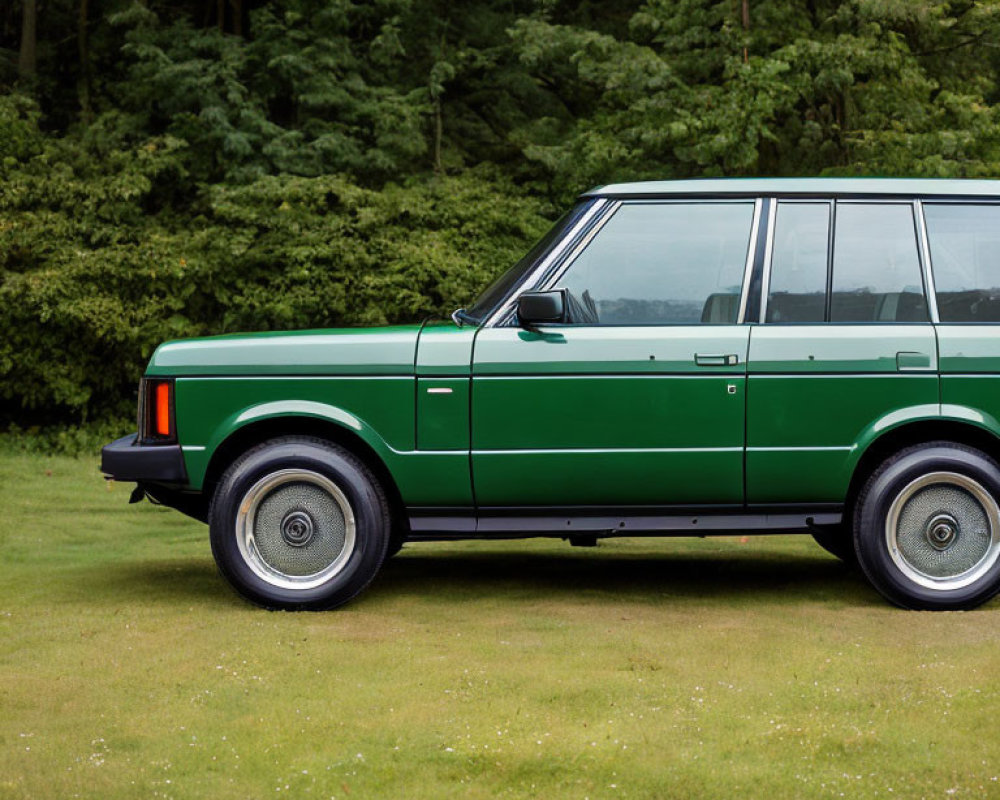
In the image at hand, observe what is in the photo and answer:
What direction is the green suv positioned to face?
to the viewer's left
